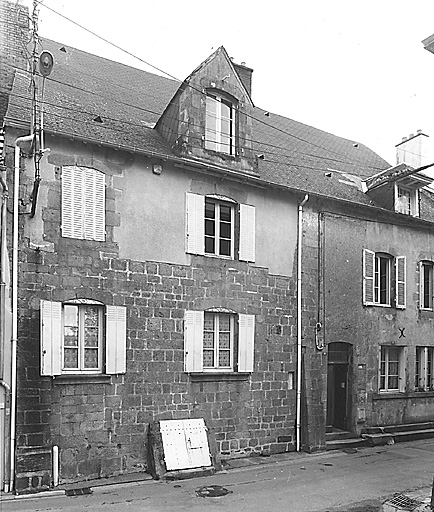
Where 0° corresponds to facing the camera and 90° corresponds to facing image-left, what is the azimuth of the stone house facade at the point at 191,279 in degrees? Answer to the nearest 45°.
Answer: approximately 315°
